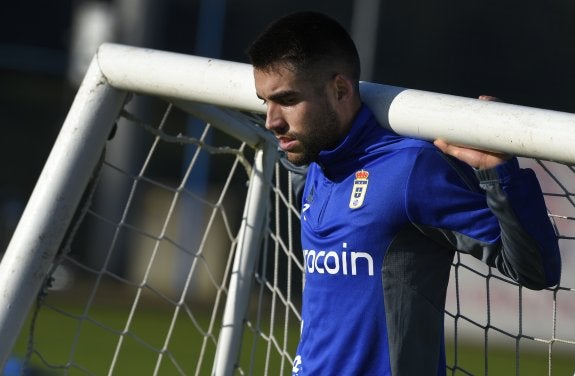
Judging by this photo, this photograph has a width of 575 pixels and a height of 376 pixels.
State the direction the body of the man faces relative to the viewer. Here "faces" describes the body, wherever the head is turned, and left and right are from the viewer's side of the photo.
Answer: facing the viewer and to the left of the viewer

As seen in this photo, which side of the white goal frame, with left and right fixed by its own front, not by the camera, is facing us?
front
